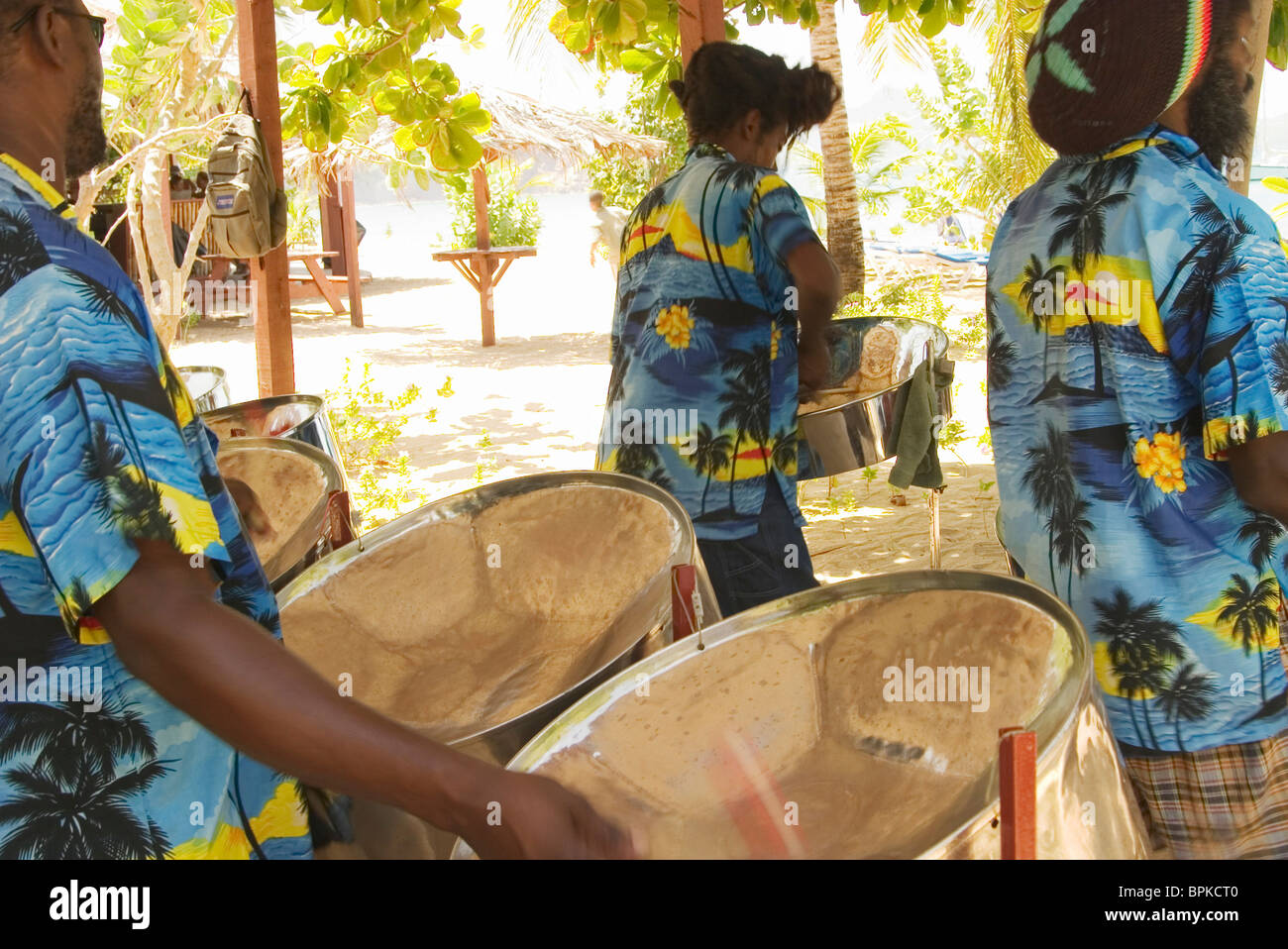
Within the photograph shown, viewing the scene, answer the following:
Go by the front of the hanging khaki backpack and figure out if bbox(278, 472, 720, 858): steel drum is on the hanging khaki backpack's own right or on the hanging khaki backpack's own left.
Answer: on the hanging khaki backpack's own left

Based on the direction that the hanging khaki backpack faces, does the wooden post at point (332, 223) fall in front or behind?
behind

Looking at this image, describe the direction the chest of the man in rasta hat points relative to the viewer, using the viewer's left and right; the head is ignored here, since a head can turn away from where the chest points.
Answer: facing away from the viewer and to the right of the viewer

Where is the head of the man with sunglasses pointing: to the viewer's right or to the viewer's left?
to the viewer's right

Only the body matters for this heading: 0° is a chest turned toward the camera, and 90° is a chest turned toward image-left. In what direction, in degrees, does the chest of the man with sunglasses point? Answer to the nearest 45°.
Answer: approximately 225°

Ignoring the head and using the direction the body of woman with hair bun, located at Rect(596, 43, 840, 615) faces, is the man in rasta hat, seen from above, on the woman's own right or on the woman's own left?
on the woman's own right

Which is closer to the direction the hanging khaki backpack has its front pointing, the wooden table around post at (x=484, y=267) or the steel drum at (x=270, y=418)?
the steel drum

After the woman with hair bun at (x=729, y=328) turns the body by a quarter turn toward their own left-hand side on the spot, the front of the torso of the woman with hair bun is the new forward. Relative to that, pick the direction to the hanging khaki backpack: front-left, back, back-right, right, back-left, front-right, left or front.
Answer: front

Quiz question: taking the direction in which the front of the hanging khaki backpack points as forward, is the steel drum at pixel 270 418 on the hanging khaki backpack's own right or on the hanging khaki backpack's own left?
on the hanging khaki backpack's own left

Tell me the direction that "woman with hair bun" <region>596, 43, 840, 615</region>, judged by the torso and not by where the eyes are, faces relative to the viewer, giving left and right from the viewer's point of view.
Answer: facing away from the viewer and to the right of the viewer

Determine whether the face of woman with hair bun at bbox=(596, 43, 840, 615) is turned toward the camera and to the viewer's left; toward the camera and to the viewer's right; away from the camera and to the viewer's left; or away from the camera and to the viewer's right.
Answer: away from the camera and to the viewer's right

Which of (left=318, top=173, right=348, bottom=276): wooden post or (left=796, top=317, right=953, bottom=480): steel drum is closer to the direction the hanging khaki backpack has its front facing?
the steel drum

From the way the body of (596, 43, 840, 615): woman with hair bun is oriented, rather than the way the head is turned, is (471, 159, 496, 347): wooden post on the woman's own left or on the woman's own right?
on the woman's own left
